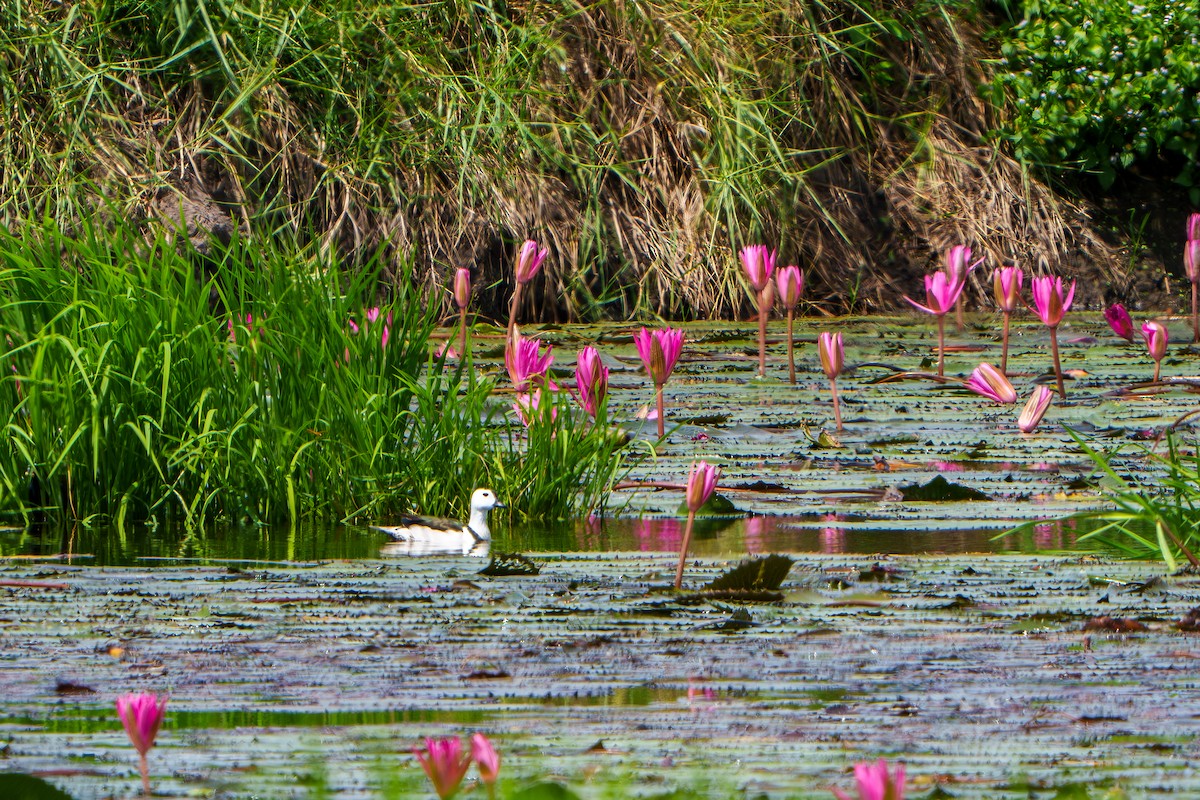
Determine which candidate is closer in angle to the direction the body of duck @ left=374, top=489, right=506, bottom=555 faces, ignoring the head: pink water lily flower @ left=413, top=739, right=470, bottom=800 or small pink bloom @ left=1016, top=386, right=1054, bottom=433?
the small pink bloom

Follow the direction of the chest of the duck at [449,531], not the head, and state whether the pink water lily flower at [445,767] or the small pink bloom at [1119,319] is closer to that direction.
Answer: the small pink bloom

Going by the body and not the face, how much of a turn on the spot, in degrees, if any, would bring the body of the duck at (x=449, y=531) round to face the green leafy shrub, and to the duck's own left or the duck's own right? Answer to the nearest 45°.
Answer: approximately 45° to the duck's own left

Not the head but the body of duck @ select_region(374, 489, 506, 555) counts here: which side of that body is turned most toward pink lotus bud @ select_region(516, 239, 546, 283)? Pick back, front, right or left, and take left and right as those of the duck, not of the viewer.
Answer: left

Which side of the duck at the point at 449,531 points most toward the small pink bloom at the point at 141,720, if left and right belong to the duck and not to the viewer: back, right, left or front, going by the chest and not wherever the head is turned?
right

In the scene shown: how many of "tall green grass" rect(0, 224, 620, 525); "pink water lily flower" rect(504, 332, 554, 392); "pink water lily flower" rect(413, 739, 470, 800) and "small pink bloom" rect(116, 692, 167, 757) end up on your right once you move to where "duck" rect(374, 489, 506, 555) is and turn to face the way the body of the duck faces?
2

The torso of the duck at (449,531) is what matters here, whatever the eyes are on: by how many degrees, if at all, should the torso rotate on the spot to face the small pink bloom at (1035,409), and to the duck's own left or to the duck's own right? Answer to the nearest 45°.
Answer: approximately 45° to the duck's own left

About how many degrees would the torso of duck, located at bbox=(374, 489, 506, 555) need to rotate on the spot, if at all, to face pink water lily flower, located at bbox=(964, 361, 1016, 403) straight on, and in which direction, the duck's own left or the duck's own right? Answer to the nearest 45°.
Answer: approximately 45° to the duck's own left

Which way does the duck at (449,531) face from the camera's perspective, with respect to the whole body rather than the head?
to the viewer's right

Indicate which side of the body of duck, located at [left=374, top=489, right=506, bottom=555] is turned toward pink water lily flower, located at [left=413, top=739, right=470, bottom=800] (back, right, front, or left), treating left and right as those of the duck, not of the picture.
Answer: right

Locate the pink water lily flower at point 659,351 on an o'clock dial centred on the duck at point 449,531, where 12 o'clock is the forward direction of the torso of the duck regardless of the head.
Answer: The pink water lily flower is roughly at 10 o'clock from the duck.
